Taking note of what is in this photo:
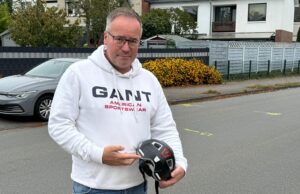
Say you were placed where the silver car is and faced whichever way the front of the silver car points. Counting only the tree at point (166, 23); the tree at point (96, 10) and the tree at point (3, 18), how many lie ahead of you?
0

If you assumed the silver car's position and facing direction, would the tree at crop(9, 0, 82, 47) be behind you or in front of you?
behind

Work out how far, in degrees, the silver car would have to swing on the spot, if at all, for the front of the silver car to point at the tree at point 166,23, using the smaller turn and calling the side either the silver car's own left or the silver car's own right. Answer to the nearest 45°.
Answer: approximately 180°

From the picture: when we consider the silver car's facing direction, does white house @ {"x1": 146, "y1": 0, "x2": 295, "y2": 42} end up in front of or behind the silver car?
behind

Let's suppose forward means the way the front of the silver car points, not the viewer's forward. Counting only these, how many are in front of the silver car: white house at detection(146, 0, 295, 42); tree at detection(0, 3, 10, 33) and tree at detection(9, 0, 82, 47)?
0

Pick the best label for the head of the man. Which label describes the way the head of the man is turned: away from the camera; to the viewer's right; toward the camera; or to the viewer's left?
toward the camera

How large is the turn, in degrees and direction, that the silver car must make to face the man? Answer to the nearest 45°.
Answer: approximately 45° to its left

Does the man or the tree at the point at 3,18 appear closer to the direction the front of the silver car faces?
the man

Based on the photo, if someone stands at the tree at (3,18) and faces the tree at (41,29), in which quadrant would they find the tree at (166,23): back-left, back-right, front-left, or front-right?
front-left

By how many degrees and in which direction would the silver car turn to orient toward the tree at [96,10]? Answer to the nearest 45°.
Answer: approximately 135° to its right
